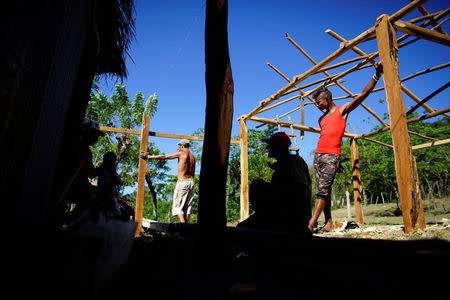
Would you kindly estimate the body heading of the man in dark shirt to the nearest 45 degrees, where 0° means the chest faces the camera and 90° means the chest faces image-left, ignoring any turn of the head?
approximately 90°

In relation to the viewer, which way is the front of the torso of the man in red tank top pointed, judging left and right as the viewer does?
facing the viewer and to the left of the viewer

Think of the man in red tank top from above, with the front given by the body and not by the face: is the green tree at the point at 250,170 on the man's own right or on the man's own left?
on the man's own right

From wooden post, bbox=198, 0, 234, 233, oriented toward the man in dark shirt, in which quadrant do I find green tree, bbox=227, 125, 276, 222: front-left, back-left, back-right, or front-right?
front-left

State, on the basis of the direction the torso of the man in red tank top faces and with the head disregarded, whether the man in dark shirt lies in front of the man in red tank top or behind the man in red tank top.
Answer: in front

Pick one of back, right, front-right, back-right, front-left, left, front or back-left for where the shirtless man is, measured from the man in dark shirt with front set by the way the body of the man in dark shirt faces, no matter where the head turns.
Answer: front-right

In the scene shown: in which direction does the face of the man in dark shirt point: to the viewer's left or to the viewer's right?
to the viewer's left

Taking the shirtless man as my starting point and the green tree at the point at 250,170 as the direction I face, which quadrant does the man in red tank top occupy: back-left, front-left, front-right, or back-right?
back-right

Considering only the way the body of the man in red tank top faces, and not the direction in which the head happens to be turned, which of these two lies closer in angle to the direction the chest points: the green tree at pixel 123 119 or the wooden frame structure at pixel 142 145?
the wooden frame structure

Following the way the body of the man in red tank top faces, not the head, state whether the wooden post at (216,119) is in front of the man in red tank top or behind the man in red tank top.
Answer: in front

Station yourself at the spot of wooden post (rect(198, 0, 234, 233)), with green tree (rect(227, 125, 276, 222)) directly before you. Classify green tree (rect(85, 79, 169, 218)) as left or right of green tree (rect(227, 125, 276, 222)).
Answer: left

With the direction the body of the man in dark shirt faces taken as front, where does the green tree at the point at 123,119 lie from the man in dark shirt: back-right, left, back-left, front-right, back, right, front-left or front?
front-right

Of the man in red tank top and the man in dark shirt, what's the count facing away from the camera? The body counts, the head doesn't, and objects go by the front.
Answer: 0

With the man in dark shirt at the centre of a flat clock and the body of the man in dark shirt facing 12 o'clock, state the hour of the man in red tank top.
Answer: The man in red tank top is roughly at 4 o'clock from the man in dark shirt.
